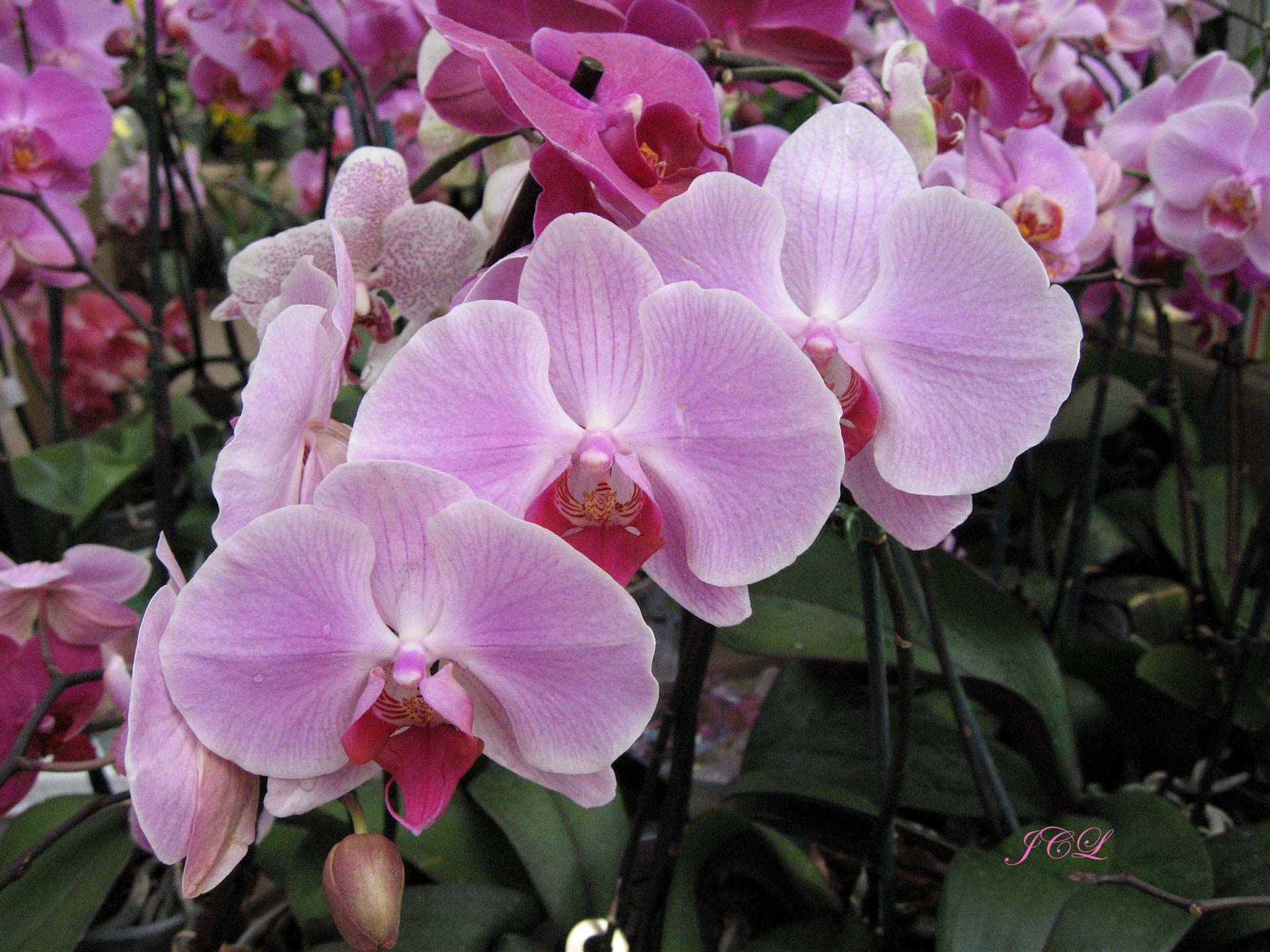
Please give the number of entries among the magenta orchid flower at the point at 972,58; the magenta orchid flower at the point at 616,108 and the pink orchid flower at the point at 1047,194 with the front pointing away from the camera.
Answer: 0

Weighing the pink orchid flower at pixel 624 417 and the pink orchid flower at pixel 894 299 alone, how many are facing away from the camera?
0

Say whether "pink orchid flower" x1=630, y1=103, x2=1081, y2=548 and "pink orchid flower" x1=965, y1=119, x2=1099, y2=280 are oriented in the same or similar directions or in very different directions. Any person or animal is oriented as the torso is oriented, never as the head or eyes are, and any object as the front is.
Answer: same or similar directions

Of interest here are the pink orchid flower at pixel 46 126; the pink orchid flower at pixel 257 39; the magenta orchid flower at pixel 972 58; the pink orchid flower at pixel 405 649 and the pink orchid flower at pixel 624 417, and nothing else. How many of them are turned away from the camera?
0

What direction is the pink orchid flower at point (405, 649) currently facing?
toward the camera

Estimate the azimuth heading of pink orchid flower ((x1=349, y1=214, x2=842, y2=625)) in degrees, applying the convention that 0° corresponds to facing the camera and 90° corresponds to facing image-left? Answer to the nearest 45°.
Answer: approximately 0°
